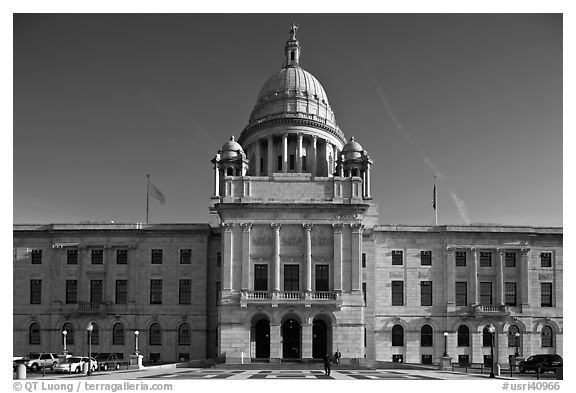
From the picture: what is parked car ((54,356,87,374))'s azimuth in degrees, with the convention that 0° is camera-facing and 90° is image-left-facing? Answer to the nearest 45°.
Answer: approximately 45°
